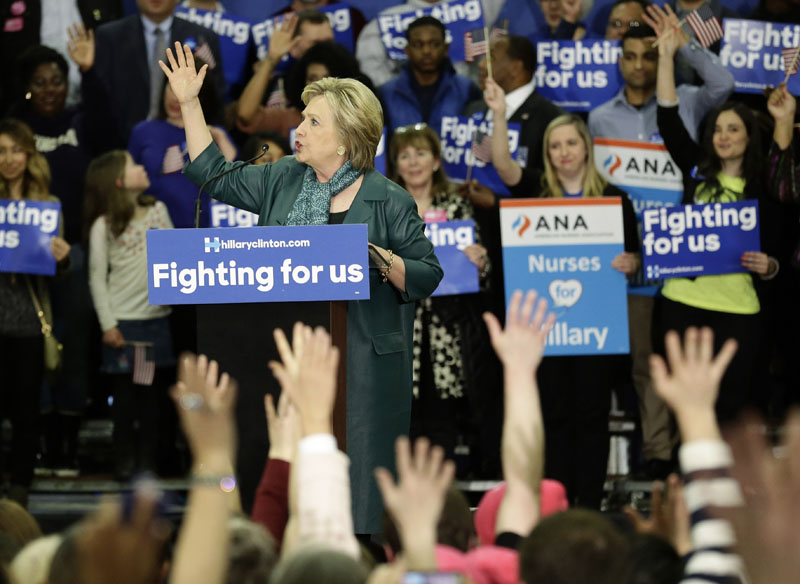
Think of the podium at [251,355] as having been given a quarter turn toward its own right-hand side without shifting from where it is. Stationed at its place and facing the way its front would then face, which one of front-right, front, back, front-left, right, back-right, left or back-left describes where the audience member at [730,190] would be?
back-right

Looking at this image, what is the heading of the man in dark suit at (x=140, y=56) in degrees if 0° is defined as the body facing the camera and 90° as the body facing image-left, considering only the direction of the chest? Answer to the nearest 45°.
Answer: approximately 0°

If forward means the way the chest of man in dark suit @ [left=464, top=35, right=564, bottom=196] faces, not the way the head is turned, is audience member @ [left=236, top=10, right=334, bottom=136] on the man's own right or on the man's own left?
on the man's own right

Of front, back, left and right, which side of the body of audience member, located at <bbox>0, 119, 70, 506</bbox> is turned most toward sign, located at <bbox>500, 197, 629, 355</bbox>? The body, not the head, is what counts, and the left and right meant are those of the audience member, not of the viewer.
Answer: left

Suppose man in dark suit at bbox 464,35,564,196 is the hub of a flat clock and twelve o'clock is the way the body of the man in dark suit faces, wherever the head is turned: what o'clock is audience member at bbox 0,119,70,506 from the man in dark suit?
The audience member is roughly at 1 o'clock from the man in dark suit.

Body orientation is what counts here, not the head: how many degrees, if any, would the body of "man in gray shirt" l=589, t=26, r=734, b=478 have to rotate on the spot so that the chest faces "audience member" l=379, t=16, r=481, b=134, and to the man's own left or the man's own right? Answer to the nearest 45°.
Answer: approximately 90° to the man's own right
